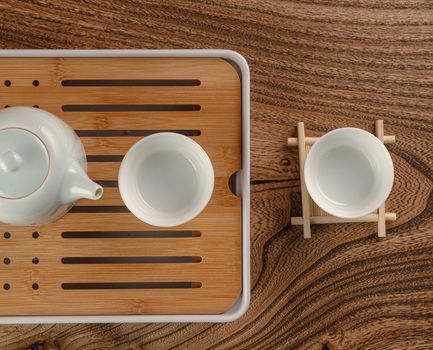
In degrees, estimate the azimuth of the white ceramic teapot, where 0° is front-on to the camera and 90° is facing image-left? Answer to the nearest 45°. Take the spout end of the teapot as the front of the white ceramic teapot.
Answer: approximately 270°
